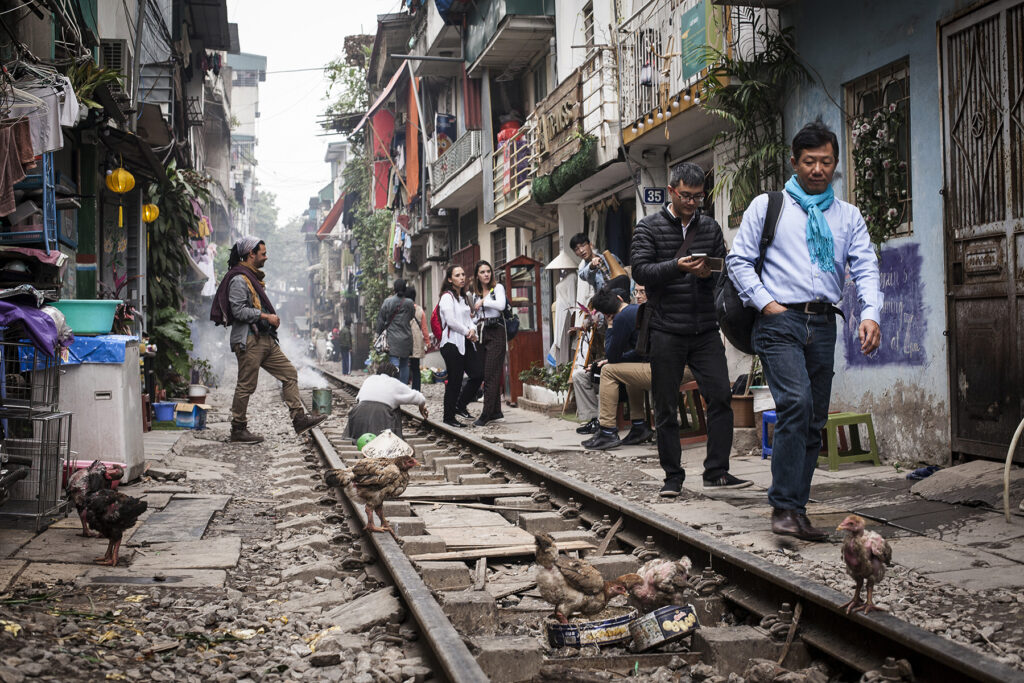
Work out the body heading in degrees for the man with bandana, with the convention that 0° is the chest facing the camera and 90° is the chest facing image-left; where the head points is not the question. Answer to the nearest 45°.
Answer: approximately 270°

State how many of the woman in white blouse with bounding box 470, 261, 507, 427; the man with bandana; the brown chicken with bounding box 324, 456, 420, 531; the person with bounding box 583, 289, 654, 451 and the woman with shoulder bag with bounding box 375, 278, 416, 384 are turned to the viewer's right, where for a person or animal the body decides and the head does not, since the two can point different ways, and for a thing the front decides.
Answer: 2

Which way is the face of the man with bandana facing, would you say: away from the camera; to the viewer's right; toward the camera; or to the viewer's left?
to the viewer's right

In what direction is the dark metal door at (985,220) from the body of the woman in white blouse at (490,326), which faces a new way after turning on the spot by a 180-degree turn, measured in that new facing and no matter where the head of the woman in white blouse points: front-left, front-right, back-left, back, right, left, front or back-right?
right

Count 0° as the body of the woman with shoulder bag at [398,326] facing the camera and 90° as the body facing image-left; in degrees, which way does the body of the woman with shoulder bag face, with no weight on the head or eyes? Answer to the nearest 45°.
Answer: approximately 180°

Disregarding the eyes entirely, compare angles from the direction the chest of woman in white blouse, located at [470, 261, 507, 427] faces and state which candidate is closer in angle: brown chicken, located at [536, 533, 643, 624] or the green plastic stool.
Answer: the brown chicken

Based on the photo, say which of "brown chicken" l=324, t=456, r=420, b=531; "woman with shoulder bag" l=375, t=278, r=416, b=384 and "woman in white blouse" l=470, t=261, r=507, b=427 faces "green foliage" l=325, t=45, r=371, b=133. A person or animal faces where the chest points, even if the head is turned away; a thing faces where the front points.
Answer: the woman with shoulder bag

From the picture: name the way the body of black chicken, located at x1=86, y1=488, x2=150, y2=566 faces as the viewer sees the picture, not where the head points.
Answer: to the viewer's left

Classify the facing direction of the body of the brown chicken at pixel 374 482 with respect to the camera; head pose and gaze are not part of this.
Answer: to the viewer's right

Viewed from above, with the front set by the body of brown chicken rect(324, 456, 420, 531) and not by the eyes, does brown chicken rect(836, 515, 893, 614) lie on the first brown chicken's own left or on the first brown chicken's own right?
on the first brown chicken's own right
